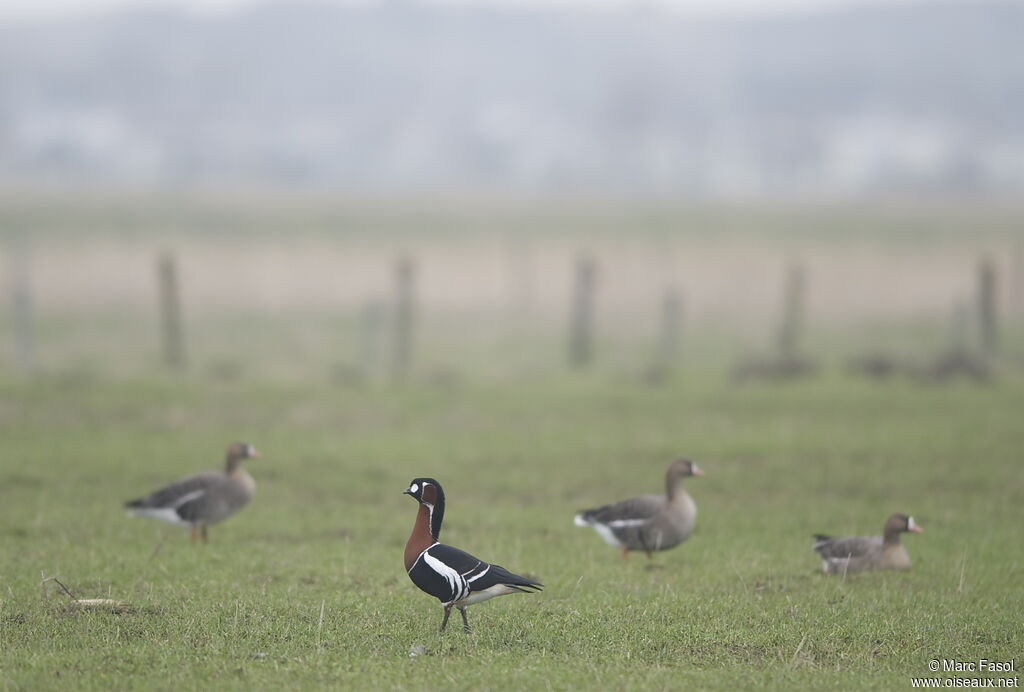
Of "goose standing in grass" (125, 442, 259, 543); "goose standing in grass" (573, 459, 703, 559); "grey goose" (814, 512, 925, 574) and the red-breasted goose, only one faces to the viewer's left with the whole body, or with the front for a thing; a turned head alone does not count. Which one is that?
the red-breasted goose

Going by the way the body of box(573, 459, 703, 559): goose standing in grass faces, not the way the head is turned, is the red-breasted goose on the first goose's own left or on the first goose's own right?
on the first goose's own right

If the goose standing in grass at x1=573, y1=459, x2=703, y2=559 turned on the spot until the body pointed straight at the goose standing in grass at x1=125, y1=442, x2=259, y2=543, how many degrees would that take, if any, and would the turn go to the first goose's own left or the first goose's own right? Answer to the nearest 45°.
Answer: approximately 180°

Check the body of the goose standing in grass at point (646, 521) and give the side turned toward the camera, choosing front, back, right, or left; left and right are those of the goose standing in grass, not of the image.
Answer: right

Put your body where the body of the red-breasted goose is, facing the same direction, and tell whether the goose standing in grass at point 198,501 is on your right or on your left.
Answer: on your right

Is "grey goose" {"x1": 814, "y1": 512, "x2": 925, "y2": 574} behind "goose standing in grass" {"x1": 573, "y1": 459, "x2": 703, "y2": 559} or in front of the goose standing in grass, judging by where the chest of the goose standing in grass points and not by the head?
in front

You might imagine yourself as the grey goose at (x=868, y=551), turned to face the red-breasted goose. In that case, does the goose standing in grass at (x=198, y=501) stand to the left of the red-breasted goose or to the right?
right

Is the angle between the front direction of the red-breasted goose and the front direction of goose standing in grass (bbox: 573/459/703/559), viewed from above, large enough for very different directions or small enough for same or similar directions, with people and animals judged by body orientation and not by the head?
very different directions

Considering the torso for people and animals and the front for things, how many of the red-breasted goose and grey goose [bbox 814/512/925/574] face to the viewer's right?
1

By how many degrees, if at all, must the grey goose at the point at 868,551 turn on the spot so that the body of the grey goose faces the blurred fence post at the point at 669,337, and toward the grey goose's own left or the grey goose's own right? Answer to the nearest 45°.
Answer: approximately 90° to the grey goose's own left

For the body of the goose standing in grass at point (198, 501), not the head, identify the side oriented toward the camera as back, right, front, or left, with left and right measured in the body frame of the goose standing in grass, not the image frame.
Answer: right

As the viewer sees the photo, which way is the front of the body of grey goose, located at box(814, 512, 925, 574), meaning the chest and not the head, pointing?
to the viewer's right

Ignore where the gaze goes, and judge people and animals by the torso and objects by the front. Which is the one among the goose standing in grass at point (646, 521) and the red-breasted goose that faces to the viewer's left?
the red-breasted goose

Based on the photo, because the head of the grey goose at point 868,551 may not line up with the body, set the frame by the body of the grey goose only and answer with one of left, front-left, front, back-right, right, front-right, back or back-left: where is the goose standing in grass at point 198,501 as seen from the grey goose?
back

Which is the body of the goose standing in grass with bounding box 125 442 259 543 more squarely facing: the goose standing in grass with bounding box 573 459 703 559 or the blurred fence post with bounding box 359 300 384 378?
the goose standing in grass

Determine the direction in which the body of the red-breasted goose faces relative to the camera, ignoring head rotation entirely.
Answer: to the viewer's left
